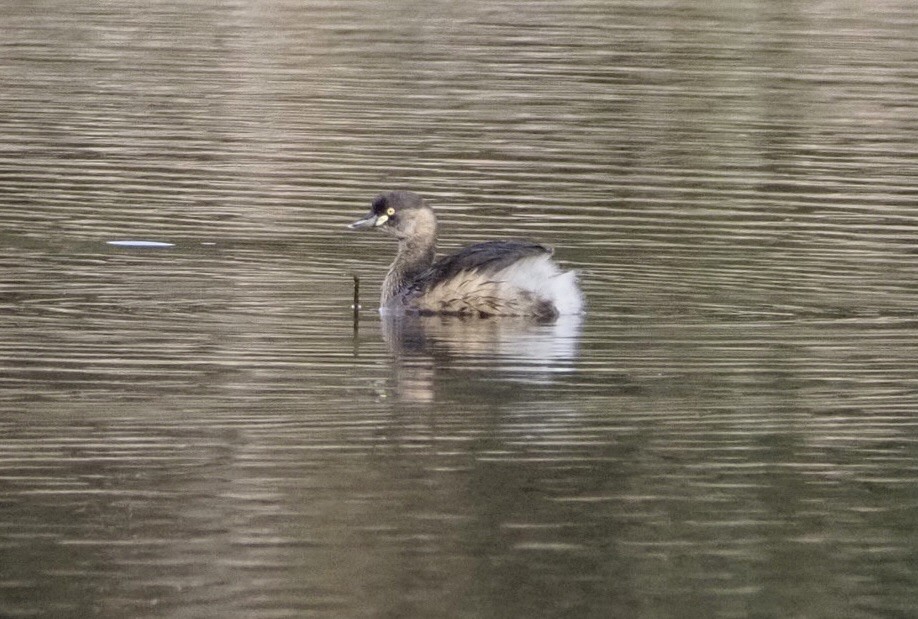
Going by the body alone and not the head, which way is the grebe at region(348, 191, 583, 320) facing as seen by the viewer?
to the viewer's left
